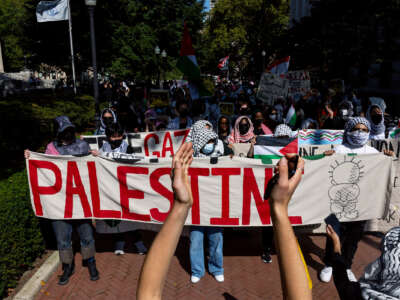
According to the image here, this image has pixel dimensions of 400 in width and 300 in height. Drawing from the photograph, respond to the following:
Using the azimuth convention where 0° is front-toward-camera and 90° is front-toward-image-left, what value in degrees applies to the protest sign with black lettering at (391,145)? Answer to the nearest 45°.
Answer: approximately 0°

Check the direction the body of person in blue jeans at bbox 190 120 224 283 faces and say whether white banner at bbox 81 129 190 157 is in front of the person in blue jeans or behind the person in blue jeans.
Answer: behind

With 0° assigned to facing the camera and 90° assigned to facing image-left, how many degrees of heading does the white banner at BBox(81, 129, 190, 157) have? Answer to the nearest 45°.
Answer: approximately 0°

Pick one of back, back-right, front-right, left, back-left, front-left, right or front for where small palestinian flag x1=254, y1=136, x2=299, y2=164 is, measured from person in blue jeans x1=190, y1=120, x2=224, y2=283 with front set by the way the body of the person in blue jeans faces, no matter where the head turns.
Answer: back-left

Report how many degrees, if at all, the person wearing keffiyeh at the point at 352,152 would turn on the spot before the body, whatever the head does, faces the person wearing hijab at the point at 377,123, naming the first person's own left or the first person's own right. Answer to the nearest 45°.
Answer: approximately 180°

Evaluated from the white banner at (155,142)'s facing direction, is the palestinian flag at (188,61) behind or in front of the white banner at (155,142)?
behind

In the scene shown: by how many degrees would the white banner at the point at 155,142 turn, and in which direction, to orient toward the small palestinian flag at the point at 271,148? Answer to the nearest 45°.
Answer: approximately 45° to its left

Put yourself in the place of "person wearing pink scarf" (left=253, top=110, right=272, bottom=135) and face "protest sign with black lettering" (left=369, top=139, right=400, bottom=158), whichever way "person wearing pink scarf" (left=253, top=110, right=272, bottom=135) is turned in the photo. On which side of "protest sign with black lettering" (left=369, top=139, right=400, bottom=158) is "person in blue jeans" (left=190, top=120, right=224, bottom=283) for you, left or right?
right

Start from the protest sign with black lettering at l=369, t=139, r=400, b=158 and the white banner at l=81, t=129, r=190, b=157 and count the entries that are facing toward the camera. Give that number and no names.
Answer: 2

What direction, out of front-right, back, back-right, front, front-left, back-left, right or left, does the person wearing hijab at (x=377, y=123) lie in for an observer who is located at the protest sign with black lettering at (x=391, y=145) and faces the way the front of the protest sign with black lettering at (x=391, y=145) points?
back
